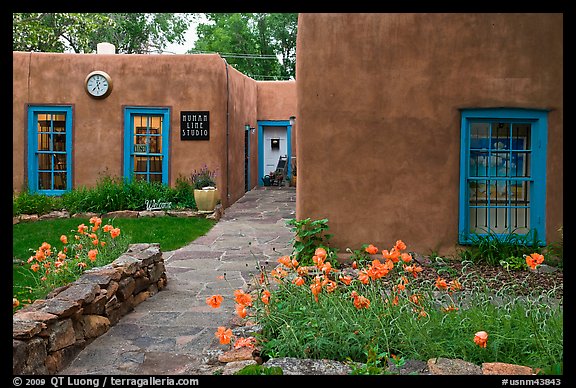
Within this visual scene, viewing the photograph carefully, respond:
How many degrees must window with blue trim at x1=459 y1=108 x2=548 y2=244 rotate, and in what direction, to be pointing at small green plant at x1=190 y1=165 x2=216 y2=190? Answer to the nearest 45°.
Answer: approximately 135° to its right

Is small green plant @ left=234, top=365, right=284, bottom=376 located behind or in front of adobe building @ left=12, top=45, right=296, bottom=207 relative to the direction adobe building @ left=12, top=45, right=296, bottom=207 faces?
in front

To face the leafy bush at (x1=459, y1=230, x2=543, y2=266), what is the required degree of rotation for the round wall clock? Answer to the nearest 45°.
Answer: approximately 45° to its left

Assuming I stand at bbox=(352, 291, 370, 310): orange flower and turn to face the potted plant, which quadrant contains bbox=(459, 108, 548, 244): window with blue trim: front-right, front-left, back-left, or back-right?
front-right

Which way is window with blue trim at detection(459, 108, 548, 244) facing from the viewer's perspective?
toward the camera

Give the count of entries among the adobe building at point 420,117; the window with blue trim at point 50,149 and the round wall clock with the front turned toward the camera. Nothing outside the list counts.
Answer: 3

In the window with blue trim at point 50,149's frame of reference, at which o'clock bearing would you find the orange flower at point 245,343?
The orange flower is roughly at 12 o'clock from the window with blue trim.

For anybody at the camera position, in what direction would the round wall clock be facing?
facing the viewer

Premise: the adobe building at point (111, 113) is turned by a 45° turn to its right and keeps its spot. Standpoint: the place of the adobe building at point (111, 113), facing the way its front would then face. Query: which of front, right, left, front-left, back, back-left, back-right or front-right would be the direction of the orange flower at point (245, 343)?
front-left

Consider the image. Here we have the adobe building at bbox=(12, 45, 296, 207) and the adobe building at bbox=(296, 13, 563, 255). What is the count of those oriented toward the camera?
2

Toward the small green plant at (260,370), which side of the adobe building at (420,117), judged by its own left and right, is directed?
front

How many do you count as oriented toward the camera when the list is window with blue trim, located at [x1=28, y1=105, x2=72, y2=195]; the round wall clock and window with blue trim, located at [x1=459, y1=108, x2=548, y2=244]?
3

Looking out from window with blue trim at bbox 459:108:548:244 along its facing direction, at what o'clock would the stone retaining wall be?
The stone retaining wall is roughly at 1 o'clock from the window with blue trim.

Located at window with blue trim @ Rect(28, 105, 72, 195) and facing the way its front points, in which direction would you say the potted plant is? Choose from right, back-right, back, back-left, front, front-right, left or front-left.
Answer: front-left

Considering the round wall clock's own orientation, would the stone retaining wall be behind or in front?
in front

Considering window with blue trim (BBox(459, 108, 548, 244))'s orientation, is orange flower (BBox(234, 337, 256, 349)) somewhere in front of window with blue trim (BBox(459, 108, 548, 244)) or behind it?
in front

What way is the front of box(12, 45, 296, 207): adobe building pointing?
toward the camera
